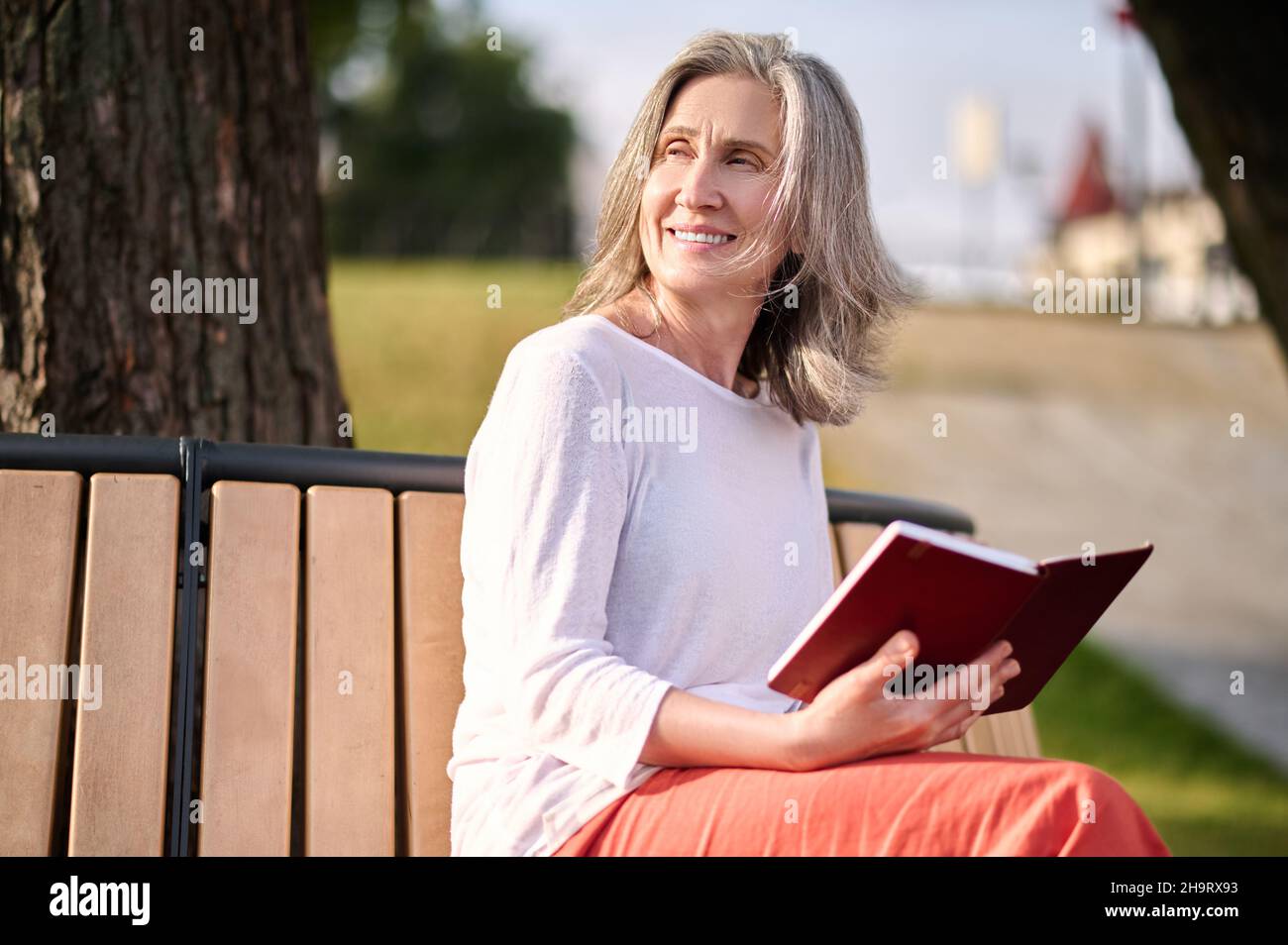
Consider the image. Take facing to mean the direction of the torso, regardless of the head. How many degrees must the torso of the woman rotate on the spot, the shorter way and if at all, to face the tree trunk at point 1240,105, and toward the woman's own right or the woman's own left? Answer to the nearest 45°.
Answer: approximately 90° to the woman's own left

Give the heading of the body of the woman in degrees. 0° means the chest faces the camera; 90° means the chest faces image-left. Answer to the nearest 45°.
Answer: approximately 315°

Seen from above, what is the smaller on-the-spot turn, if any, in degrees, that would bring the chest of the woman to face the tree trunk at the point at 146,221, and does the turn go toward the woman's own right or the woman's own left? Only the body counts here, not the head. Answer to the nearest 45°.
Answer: approximately 180°
